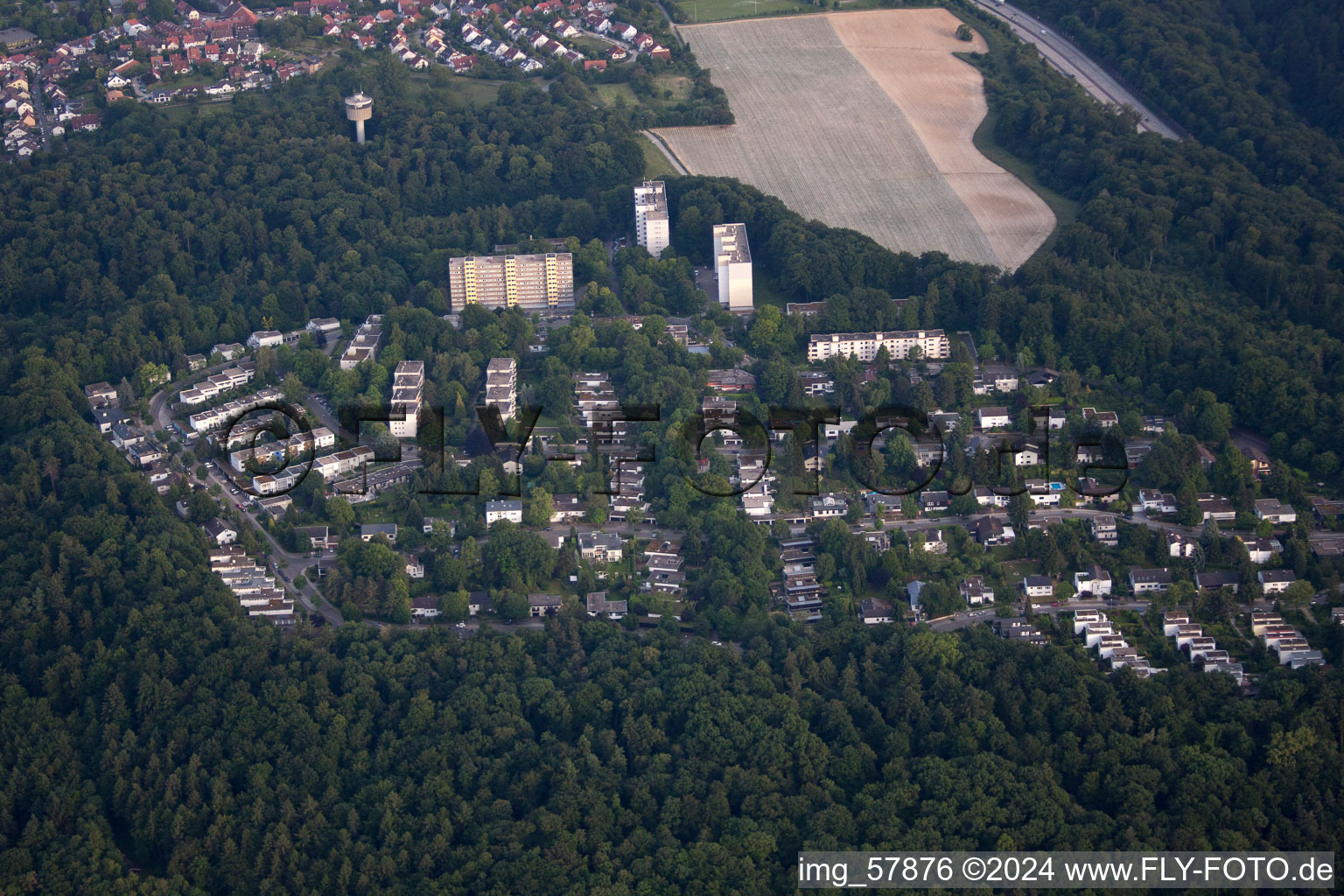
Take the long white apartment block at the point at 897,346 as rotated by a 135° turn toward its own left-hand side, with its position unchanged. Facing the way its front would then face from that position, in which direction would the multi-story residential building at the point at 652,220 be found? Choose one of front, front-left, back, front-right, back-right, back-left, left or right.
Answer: left

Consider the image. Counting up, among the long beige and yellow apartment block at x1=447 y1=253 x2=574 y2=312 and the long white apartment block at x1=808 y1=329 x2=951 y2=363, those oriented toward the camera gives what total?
2

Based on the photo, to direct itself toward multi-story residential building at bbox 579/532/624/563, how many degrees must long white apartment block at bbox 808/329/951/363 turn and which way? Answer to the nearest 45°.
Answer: approximately 45° to its right

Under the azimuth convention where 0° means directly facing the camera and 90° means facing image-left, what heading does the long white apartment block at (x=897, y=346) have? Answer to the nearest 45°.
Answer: approximately 0°

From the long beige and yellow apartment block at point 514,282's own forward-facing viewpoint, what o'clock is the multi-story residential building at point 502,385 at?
The multi-story residential building is roughly at 12 o'clock from the long beige and yellow apartment block.

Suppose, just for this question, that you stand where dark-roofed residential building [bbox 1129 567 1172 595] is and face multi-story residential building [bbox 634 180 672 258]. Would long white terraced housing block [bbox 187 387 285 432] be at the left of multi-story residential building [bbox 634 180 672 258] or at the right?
left

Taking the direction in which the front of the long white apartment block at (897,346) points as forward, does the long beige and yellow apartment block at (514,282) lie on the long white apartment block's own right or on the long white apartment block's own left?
on the long white apartment block's own right

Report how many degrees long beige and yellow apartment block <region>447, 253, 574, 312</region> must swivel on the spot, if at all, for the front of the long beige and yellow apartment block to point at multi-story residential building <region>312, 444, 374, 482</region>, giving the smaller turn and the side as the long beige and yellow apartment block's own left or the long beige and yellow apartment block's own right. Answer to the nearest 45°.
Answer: approximately 45° to the long beige and yellow apartment block's own right

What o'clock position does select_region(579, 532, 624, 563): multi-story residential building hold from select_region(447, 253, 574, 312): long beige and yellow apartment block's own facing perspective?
The multi-story residential building is roughly at 12 o'clock from the long beige and yellow apartment block.

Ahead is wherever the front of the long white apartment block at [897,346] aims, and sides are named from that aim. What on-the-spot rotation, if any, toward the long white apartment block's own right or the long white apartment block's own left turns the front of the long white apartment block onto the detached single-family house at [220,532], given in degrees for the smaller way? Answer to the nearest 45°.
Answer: approximately 45° to the long white apartment block's own right

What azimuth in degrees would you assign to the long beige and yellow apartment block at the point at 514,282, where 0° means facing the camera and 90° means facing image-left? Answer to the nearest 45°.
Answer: approximately 0°

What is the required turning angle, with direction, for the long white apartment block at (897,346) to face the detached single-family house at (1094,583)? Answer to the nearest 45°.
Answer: approximately 45° to its left
